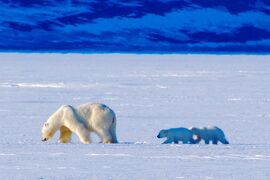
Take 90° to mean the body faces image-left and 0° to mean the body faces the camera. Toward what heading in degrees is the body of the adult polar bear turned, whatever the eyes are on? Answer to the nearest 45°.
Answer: approximately 90°

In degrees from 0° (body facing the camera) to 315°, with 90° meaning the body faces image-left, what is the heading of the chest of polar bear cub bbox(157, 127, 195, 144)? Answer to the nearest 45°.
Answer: approximately 90°

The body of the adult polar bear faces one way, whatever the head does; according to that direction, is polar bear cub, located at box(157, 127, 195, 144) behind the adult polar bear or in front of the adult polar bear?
behind

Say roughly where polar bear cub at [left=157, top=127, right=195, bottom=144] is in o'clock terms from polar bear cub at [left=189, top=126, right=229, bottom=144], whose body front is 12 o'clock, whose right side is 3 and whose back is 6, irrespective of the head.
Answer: polar bear cub at [left=157, top=127, right=195, bottom=144] is roughly at 11 o'clock from polar bear cub at [left=189, top=126, right=229, bottom=144].

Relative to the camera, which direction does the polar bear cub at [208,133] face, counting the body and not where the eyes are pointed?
to the viewer's left

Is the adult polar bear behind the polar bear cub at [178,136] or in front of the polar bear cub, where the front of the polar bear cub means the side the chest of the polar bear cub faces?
in front

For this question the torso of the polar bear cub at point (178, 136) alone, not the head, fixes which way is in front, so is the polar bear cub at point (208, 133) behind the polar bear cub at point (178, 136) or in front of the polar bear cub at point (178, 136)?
behind
